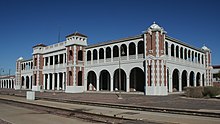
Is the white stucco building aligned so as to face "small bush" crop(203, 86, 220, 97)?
no

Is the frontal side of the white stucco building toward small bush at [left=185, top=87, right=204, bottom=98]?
no

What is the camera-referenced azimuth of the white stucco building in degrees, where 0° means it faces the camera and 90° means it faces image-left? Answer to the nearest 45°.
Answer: approximately 45°

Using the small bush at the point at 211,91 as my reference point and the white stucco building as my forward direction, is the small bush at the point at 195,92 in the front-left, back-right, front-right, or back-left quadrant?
front-left

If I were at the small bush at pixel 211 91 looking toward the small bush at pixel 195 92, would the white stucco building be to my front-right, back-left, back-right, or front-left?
front-right
